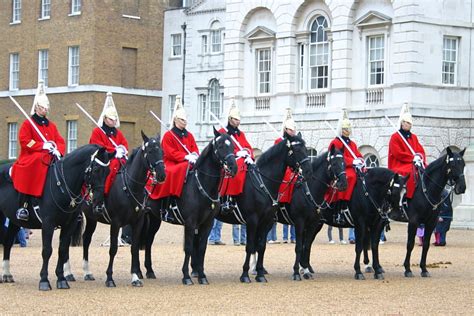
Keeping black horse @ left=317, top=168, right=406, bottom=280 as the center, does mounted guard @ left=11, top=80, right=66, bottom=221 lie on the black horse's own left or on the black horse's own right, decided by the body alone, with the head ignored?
on the black horse's own right

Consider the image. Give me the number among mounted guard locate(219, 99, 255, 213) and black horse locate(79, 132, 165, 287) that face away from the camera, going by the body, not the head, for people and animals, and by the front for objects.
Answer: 0

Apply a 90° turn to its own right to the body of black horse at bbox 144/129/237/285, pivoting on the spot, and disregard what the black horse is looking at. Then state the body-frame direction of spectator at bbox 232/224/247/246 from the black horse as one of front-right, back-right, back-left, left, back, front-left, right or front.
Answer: back-right

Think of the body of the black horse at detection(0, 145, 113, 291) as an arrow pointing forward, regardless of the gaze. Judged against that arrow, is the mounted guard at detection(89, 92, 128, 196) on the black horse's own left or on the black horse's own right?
on the black horse's own left

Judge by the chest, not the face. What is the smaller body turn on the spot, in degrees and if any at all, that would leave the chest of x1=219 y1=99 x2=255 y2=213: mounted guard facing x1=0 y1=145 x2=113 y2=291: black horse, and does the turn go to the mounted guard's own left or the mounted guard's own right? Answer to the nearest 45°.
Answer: approximately 90° to the mounted guard's own right

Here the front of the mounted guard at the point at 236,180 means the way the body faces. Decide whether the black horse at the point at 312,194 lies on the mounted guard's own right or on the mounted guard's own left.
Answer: on the mounted guard's own left

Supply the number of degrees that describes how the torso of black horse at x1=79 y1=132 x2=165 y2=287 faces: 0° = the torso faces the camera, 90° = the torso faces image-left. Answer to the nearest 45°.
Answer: approximately 315°

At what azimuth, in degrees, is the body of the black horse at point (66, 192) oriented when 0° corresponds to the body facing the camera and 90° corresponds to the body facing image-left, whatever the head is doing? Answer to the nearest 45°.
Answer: approximately 315°

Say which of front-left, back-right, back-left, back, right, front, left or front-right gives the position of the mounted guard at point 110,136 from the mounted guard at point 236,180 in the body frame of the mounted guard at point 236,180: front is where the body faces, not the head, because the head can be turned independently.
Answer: back-right

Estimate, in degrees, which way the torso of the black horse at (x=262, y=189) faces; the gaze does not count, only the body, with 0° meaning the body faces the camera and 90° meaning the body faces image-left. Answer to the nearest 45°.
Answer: approximately 315°

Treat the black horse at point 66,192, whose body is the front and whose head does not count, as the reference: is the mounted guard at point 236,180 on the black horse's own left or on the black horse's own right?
on the black horse's own left
